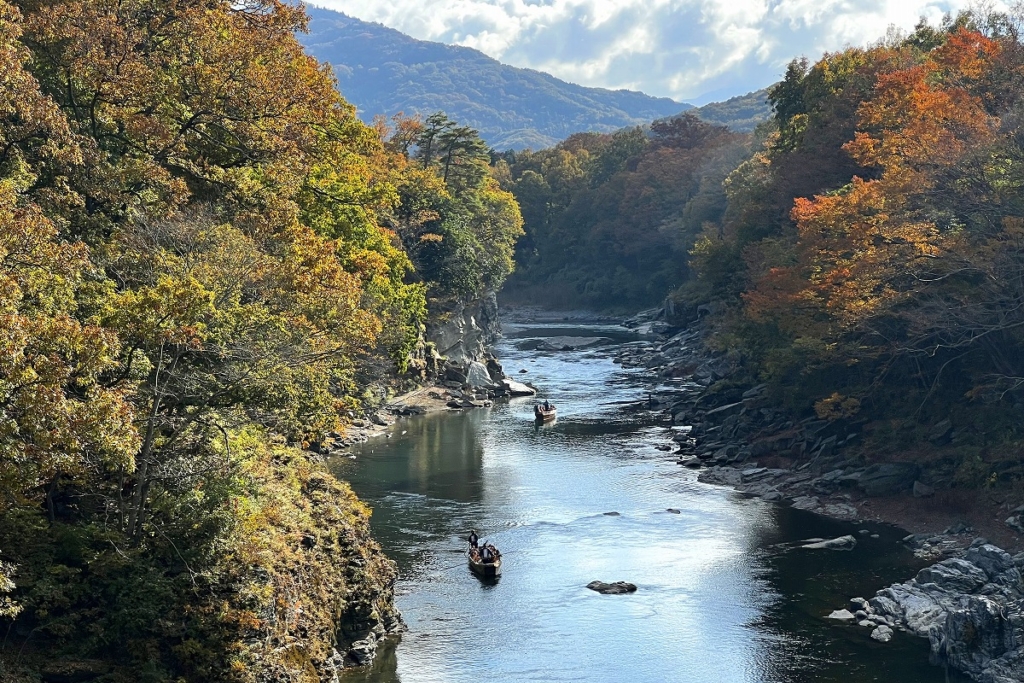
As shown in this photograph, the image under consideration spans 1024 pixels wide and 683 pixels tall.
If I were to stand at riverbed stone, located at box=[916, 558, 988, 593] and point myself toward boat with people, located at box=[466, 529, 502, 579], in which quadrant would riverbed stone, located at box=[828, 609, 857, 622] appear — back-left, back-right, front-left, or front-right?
front-left

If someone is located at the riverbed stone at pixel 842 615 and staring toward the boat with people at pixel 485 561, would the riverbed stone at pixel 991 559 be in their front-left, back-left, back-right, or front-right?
back-right

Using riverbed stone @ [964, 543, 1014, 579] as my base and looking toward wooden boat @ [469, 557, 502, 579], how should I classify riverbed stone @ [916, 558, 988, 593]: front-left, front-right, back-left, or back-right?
front-left

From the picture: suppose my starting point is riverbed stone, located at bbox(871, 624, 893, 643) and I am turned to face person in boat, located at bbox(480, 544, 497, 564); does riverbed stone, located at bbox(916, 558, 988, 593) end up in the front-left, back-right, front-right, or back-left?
back-right

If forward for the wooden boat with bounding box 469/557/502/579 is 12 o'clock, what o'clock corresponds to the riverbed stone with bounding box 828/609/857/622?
The riverbed stone is roughly at 11 o'clock from the wooden boat.

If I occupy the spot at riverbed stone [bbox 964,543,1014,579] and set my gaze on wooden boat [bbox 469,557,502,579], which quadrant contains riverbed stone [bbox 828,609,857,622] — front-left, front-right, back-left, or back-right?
front-left

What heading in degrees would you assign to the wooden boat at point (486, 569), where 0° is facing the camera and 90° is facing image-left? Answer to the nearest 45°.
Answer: approximately 315°

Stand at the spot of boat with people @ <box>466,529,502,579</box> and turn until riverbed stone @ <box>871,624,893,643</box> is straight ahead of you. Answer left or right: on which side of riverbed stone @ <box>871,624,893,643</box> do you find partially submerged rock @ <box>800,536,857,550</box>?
left

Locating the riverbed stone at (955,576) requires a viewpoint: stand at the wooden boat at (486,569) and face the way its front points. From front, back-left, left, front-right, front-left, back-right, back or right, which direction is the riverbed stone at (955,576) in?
front-left

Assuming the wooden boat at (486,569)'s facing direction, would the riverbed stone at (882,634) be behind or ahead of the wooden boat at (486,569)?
ahead
